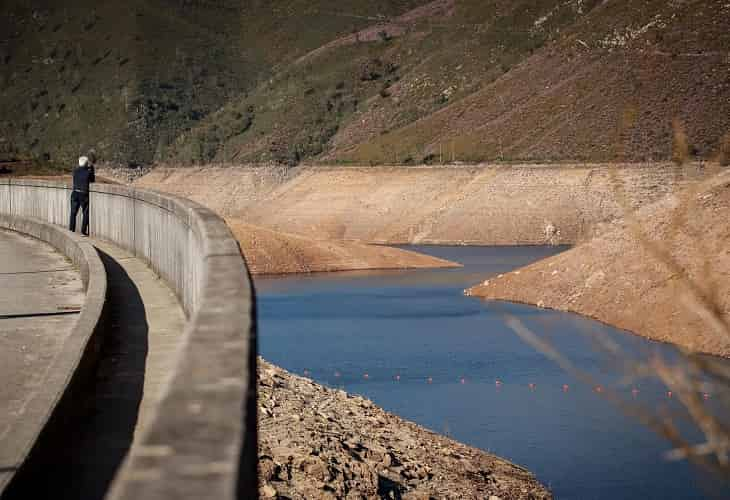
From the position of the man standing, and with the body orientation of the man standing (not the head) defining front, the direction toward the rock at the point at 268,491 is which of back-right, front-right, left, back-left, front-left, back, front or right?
back-right

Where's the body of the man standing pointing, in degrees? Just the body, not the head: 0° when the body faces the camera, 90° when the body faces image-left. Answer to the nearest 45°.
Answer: approximately 225°
